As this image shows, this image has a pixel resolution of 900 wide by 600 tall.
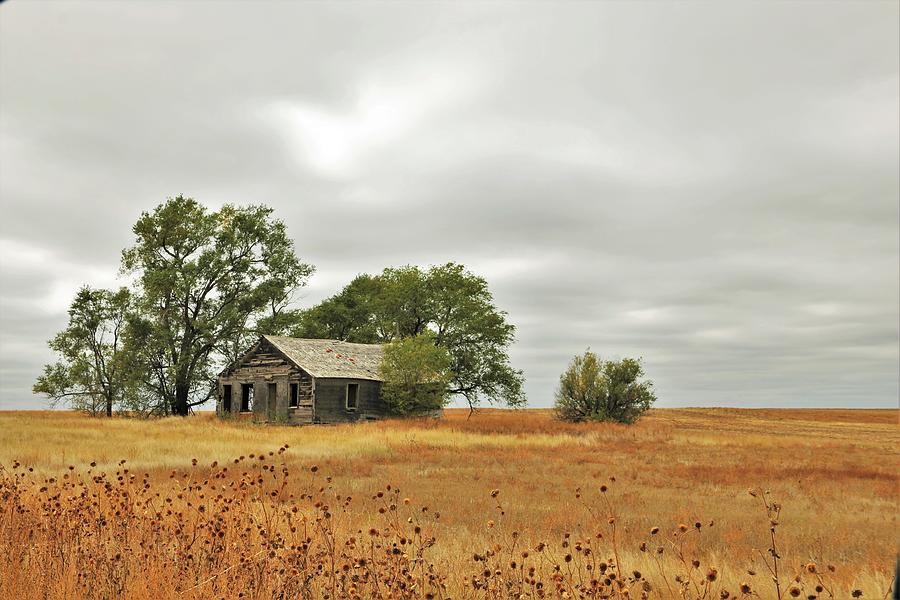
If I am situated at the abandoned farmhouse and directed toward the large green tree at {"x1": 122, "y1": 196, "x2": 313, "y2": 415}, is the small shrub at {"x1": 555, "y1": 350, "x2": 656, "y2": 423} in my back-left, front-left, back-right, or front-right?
back-right

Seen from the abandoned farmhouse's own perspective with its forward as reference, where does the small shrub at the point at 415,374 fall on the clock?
The small shrub is roughly at 8 o'clock from the abandoned farmhouse.

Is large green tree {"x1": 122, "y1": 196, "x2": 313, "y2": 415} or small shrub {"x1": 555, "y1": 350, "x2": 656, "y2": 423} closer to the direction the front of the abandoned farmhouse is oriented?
the large green tree

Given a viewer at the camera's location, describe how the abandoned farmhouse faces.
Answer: facing the viewer and to the left of the viewer

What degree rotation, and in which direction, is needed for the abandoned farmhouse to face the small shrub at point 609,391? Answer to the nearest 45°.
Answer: approximately 135° to its left
